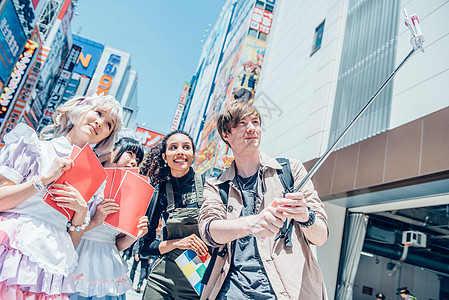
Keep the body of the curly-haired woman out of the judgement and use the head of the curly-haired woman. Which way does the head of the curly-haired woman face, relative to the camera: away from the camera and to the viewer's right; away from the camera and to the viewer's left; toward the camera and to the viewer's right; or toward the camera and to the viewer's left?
toward the camera and to the viewer's right

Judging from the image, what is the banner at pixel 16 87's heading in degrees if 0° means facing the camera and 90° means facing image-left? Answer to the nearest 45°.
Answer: approximately 315°

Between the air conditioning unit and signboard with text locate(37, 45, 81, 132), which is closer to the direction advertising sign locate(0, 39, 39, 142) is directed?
the air conditioning unit

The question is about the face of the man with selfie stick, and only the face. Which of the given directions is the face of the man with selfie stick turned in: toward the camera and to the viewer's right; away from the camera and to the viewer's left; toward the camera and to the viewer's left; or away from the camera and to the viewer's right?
toward the camera and to the viewer's right

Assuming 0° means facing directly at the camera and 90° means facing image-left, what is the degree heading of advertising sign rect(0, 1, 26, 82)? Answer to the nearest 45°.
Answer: approximately 315°

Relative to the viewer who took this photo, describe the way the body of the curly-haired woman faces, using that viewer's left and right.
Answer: facing the viewer and to the right of the viewer

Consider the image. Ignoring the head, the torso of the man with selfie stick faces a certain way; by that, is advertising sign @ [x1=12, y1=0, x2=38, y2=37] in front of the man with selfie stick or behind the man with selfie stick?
behind

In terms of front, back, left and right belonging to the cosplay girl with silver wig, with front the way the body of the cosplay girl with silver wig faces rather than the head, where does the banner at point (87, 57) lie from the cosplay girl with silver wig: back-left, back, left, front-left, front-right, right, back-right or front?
back-left

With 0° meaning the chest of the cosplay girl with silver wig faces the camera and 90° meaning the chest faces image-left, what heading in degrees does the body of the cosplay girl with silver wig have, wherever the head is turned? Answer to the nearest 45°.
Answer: approximately 315°

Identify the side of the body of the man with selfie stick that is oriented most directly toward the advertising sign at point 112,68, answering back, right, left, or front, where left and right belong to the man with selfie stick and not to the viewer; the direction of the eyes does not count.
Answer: back
